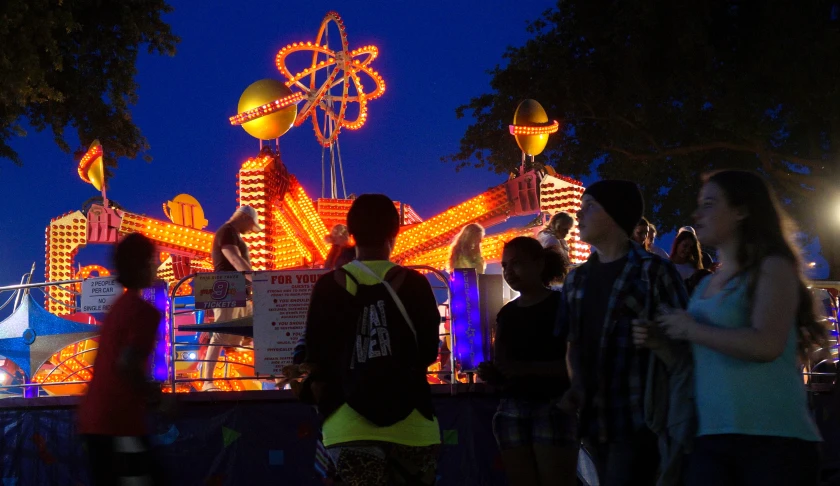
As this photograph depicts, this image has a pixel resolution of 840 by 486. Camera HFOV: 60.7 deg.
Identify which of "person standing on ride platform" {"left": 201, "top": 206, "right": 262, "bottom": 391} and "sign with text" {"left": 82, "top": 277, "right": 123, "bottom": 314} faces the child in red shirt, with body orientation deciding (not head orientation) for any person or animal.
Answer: the sign with text

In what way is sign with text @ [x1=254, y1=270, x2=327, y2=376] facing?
toward the camera

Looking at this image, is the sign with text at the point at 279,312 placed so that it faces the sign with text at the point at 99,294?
no

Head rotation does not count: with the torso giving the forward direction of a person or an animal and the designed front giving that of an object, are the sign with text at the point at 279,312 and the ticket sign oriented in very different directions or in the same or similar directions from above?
same or similar directions

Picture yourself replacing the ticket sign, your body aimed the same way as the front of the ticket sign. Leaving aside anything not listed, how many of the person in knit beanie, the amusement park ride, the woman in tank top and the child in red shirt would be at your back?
1

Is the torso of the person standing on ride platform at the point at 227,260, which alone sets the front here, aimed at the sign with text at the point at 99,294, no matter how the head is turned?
no

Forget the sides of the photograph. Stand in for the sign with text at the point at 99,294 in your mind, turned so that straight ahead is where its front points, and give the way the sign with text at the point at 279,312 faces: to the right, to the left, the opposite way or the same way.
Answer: the same way

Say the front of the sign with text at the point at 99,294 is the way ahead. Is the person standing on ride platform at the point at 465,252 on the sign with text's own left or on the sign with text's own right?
on the sign with text's own left

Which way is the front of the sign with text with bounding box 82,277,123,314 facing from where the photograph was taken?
facing the viewer

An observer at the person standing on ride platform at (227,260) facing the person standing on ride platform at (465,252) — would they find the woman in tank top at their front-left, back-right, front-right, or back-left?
front-right

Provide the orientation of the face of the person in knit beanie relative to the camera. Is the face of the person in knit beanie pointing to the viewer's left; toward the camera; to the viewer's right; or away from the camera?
to the viewer's left

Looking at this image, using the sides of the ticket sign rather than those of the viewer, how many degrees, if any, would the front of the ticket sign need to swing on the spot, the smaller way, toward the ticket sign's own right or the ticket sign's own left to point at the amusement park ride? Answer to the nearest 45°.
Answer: approximately 180°

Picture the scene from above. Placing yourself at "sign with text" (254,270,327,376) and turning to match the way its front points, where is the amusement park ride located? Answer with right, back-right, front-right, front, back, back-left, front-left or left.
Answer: back

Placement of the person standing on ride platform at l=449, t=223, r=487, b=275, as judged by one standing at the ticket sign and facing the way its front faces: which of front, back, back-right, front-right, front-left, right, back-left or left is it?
left
